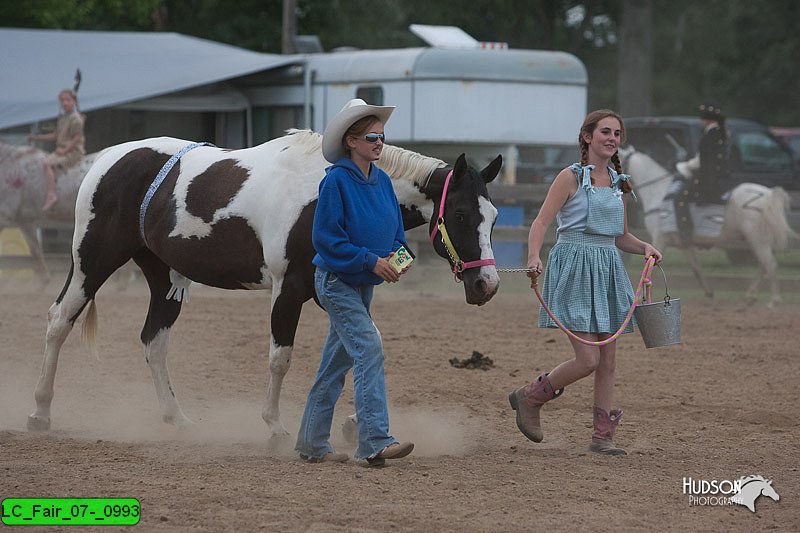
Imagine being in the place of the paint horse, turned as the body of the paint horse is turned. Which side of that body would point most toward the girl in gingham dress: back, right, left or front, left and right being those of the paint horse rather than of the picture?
front

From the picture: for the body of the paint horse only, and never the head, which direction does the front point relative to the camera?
to the viewer's right

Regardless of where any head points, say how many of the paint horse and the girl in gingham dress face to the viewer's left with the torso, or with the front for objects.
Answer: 0

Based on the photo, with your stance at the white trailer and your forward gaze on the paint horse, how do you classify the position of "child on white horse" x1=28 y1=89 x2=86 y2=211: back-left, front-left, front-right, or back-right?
front-right

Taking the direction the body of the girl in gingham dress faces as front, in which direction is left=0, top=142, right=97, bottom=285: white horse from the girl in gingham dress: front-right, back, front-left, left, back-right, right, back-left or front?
back

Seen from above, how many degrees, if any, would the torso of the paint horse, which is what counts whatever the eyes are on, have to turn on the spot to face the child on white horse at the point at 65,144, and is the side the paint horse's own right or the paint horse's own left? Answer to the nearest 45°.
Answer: approximately 90° to the paint horse's own left

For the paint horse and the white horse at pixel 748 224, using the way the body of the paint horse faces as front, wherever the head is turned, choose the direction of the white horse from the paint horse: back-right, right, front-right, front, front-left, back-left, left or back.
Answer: front-left

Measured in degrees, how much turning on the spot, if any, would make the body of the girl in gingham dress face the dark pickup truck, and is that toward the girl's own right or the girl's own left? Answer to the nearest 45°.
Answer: approximately 135° to the girl's own left

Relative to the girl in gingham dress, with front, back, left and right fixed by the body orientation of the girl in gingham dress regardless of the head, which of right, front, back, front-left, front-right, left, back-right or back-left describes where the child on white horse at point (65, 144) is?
back

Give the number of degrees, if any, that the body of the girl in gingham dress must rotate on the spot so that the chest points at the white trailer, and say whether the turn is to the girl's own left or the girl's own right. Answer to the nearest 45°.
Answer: approximately 135° to the girl's own left

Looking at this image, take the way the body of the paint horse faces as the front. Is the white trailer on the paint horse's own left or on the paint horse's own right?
on the paint horse's own left
